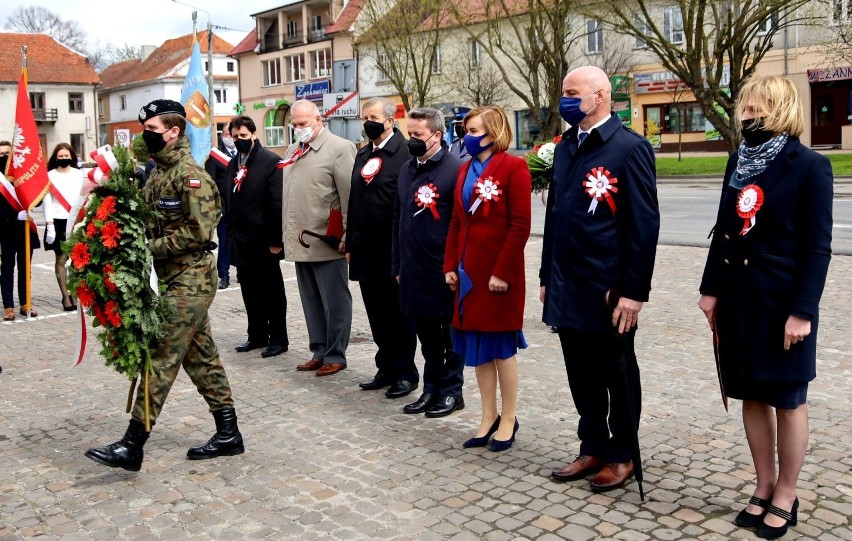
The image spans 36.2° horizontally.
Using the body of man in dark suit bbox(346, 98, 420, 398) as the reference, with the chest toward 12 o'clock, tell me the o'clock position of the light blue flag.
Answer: The light blue flag is roughly at 4 o'clock from the man in dark suit.

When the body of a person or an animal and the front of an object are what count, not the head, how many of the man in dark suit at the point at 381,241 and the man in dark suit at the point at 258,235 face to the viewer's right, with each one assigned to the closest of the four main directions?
0

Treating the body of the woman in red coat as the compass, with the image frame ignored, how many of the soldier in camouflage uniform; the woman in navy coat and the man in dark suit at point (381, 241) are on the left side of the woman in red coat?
1

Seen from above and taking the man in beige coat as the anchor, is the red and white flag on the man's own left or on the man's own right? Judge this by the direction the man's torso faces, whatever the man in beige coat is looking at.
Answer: on the man's own right

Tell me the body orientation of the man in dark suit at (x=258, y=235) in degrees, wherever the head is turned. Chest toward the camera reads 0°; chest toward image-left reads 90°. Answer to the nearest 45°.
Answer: approximately 45°

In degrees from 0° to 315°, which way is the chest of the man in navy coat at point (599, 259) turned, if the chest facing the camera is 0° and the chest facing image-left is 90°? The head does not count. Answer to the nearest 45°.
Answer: approximately 45°

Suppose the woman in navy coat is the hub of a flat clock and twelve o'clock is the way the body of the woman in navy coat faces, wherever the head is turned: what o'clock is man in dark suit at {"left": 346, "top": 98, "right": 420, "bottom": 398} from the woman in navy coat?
The man in dark suit is roughly at 3 o'clock from the woman in navy coat.

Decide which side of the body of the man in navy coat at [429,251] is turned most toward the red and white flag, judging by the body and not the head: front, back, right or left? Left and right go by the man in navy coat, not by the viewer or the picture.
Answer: right

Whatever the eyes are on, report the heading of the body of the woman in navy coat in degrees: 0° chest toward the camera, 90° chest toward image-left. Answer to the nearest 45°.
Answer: approximately 45°
